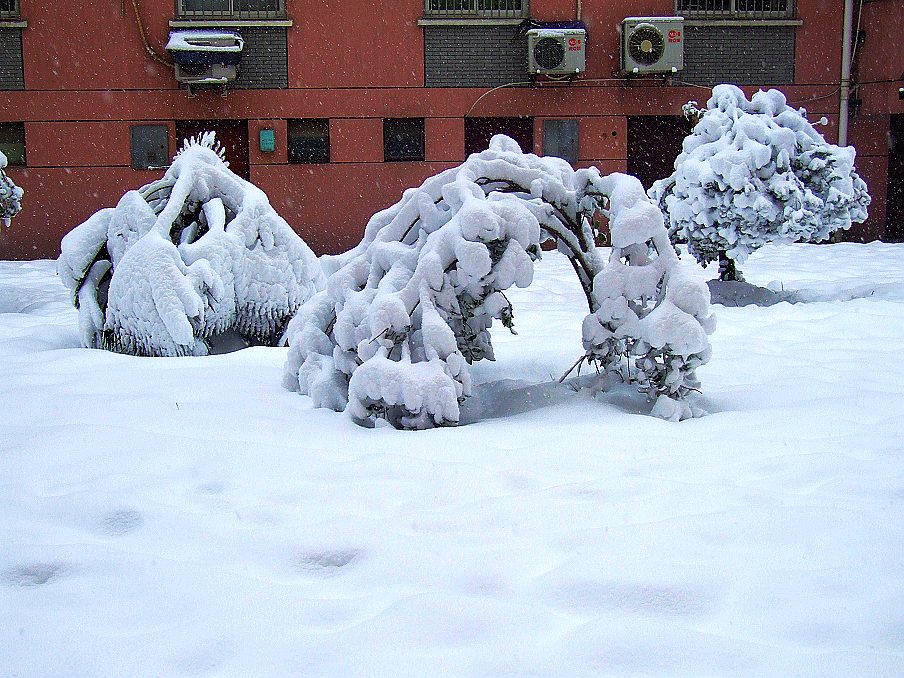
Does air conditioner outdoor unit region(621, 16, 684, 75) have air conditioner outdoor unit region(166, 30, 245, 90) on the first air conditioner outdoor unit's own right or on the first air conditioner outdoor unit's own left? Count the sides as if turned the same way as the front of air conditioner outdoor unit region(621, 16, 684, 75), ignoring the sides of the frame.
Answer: on the first air conditioner outdoor unit's own right

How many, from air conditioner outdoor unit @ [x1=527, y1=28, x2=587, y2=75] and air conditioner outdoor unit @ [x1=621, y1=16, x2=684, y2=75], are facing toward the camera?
2

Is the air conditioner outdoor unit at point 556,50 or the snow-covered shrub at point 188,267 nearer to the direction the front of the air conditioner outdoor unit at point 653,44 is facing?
the snow-covered shrub

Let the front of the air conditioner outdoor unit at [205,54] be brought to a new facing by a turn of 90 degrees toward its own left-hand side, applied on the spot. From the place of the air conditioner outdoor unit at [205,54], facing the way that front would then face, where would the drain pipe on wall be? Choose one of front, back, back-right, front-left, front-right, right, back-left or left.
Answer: front

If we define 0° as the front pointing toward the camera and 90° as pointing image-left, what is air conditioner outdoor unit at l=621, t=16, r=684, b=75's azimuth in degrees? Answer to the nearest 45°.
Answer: approximately 0°

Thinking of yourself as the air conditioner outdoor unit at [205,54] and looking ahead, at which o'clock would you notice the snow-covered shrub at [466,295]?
The snow-covered shrub is roughly at 12 o'clock from the air conditioner outdoor unit.
